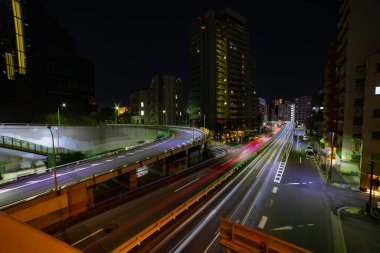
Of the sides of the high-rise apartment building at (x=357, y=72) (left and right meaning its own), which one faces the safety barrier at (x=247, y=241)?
left

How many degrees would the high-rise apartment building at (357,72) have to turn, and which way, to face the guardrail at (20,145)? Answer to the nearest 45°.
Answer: approximately 45° to its left

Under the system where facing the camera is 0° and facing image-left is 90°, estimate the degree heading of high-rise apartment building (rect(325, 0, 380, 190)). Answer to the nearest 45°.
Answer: approximately 90°

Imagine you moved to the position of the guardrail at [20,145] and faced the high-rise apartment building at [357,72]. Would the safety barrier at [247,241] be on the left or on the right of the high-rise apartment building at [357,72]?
right

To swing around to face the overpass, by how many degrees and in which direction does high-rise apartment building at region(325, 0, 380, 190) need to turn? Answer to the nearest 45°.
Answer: approximately 45° to its left

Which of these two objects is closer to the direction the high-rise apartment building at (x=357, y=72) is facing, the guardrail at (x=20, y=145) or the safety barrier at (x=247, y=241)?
the guardrail
